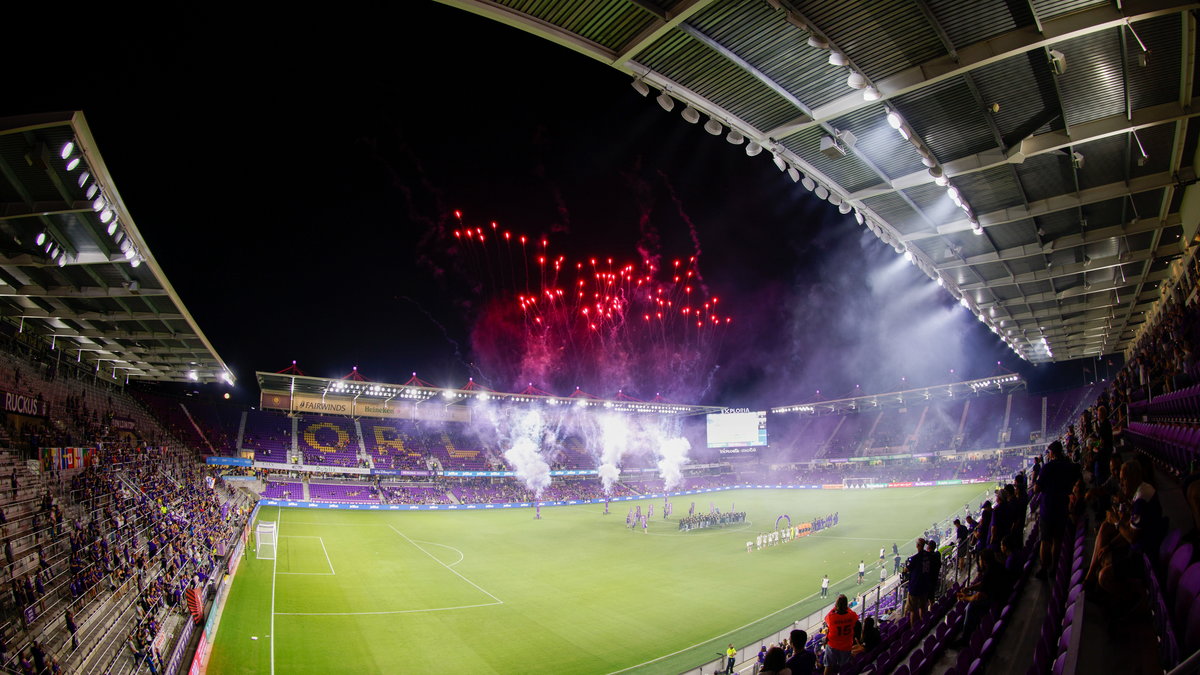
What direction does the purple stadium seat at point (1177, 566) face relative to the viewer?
to the viewer's left

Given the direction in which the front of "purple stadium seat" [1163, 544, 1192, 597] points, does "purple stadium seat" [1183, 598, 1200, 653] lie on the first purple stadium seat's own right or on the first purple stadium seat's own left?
on the first purple stadium seat's own left

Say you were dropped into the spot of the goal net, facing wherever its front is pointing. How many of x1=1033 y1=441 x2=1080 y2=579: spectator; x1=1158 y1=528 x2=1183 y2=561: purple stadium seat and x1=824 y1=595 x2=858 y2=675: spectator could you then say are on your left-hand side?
0

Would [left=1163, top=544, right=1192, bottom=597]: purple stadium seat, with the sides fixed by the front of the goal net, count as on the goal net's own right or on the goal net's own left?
on the goal net's own right

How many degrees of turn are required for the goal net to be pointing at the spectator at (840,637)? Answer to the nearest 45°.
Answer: approximately 90° to its right

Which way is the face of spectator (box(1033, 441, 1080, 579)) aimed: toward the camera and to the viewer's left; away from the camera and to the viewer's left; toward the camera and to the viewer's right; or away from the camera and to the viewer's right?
away from the camera and to the viewer's left

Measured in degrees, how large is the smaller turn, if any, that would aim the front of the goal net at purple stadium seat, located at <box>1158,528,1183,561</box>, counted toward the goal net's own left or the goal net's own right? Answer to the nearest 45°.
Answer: approximately 90° to the goal net's own right

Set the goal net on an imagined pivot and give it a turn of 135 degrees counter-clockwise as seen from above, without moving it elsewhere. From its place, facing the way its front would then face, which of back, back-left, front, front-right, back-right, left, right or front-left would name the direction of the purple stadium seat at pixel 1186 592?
back-left

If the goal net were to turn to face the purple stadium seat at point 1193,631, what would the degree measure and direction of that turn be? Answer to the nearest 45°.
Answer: approximately 90° to its right

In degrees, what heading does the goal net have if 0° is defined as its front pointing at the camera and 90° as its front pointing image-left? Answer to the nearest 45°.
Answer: approximately 270°

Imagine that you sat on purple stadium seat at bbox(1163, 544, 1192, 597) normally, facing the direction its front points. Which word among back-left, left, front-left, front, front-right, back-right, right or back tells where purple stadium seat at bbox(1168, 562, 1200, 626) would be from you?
left

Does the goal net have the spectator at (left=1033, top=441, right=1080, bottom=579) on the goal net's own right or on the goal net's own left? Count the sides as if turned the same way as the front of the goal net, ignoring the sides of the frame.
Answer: on the goal net's own right

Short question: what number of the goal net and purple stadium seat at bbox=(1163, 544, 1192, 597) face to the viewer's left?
1
